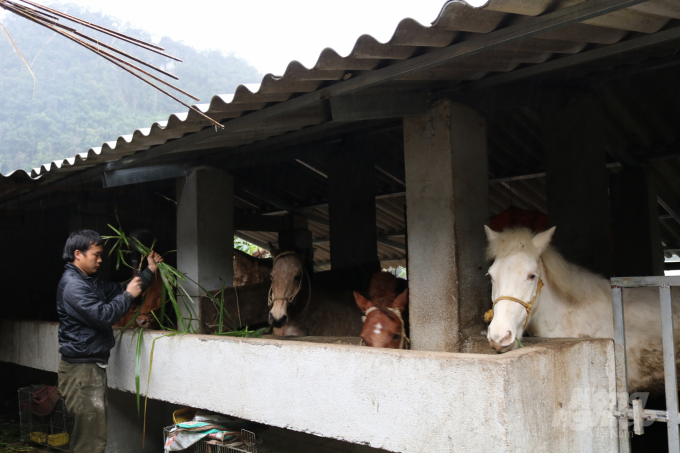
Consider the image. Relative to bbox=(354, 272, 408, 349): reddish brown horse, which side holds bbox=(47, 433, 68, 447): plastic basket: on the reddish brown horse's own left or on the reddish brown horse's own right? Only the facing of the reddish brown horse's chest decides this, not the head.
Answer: on the reddish brown horse's own right

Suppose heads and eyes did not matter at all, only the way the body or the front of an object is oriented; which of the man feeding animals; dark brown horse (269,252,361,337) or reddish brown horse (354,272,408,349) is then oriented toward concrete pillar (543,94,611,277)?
the man feeding animals

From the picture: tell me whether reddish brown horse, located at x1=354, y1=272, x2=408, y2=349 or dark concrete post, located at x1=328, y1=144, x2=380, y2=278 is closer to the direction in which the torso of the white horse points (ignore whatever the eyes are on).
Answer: the reddish brown horse

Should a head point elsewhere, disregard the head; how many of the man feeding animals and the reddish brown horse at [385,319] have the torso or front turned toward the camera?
1

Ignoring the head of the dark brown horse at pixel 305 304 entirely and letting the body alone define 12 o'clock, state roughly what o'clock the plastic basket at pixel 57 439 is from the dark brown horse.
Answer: The plastic basket is roughly at 2 o'clock from the dark brown horse.

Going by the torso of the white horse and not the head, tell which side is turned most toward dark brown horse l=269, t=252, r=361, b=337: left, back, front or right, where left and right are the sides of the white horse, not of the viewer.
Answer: right

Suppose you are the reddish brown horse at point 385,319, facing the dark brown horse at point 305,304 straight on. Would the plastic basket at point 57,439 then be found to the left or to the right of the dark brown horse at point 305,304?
left

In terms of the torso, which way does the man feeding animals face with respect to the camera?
to the viewer's right

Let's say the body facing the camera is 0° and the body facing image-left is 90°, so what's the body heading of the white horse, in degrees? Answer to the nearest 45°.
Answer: approximately 45°
